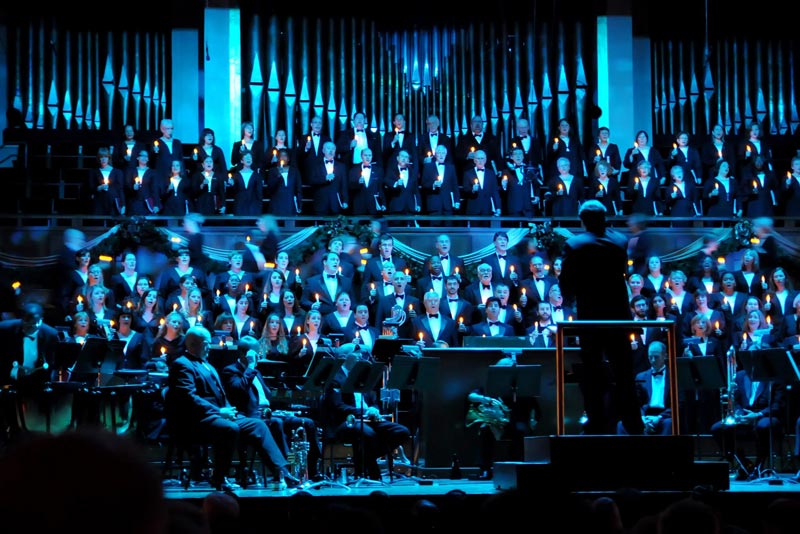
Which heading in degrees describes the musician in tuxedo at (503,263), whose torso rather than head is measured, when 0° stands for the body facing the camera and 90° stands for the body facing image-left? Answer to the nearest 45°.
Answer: approximately 0°

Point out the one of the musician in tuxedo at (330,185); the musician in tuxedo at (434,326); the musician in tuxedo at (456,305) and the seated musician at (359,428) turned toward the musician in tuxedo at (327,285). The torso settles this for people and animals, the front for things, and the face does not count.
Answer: the musician in tuxedo at (330,185)

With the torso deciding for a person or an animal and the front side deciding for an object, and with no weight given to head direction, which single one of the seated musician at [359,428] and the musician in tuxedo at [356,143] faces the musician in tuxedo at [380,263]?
the musician in tuxedo at [356,143]

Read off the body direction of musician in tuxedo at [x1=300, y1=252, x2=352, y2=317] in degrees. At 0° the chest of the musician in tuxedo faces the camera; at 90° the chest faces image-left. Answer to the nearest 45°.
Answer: approximately 315°

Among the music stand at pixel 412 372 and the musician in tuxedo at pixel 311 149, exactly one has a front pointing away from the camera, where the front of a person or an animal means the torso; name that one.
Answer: the music stand

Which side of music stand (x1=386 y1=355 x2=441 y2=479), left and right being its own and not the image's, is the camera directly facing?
back

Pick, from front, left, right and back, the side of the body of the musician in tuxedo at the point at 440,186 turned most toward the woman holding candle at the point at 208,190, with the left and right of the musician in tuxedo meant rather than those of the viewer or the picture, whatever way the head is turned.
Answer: right

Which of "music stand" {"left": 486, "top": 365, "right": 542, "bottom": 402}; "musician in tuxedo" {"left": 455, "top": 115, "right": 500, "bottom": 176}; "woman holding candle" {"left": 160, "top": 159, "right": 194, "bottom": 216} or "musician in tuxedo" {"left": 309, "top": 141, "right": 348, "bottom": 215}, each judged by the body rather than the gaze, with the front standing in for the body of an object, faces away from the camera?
the music stand

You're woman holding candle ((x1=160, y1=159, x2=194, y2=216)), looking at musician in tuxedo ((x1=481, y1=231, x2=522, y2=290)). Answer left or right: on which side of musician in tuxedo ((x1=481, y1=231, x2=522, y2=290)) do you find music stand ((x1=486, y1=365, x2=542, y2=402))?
right

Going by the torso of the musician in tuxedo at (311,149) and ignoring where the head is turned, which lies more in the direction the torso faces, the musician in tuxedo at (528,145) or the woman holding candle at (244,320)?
the woman holding candle

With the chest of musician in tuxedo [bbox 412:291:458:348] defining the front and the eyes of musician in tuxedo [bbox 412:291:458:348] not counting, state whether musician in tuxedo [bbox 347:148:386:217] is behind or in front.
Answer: behind

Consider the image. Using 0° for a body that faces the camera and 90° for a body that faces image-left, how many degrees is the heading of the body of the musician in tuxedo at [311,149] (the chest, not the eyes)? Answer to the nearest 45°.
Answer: approximately 0°
